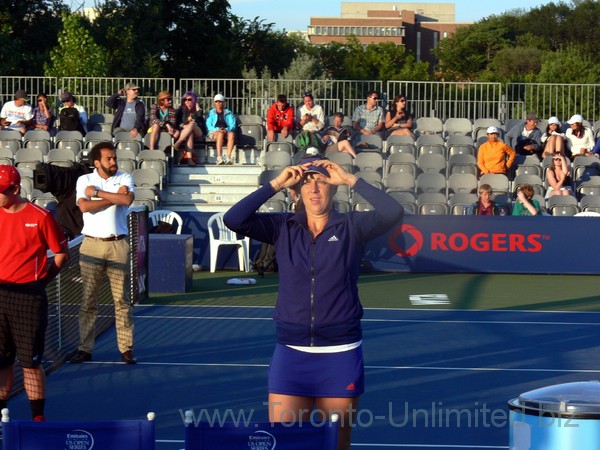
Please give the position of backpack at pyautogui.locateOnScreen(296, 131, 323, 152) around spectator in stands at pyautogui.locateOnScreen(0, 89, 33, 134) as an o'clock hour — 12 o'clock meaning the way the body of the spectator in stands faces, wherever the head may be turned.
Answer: The backpack is roughly at 10 o'clock from the spectator in stands.

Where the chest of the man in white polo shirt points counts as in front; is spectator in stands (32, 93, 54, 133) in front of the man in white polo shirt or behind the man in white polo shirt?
behind

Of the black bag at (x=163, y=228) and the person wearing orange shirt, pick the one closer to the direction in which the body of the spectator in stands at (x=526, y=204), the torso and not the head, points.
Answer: the black bag

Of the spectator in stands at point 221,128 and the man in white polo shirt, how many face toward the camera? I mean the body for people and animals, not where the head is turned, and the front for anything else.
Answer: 2

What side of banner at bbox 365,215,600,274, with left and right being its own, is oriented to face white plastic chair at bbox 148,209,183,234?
right

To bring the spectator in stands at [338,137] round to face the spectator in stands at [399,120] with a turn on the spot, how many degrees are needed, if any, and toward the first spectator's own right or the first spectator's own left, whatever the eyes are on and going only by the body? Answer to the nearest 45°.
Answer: approximately 135° to the first spectator's own left

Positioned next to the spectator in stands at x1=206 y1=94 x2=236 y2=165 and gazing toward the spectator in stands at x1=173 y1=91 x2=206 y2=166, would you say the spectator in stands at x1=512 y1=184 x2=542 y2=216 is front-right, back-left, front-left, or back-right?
back-left

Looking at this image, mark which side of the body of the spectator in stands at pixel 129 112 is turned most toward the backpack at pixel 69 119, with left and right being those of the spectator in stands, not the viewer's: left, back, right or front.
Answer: right

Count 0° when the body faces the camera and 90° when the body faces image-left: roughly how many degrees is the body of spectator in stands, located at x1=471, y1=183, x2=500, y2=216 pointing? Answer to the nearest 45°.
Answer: approximately 0°

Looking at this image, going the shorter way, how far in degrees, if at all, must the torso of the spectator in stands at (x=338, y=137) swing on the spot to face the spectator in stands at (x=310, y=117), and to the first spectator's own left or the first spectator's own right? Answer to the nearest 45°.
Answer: approximately 135° to the first spectator's own right
